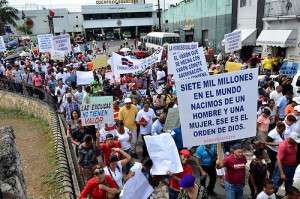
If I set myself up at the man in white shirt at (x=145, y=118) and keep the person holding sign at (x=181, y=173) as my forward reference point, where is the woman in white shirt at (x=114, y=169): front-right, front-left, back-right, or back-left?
front-right

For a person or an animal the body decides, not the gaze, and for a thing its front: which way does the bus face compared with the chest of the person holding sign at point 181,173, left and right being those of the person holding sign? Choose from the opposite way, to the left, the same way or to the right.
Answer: the same way

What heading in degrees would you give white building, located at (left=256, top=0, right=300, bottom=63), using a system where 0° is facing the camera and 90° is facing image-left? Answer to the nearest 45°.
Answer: approximately 45°

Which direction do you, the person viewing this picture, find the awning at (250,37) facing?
facing the viewer and to the left of the viewer

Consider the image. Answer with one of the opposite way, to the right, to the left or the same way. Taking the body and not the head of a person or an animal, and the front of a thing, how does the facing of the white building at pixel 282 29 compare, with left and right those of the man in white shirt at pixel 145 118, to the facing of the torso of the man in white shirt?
to the right

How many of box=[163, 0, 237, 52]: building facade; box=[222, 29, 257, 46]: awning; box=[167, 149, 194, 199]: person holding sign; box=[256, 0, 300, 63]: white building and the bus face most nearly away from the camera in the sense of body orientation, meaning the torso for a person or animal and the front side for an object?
0

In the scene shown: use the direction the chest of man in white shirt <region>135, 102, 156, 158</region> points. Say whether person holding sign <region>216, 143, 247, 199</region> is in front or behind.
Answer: in front

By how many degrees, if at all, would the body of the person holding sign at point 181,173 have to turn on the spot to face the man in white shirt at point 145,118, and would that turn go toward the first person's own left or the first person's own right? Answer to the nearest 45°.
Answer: approximately 135° to the first person's own right

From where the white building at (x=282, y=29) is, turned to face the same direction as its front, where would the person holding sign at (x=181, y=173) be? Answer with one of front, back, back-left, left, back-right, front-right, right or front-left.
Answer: front-left

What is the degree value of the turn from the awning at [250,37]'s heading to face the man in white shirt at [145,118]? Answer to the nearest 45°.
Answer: approximately 45° to its left

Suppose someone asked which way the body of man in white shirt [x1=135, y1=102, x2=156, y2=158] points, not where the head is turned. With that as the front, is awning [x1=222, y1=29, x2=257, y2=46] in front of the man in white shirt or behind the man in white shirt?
behind

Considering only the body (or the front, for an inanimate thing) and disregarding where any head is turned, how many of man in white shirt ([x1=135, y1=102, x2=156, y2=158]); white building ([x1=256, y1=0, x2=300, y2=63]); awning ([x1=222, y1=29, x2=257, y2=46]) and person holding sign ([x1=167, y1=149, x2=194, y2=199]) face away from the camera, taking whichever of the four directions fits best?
0

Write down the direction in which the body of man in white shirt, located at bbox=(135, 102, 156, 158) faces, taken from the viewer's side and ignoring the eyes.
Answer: toward the camera

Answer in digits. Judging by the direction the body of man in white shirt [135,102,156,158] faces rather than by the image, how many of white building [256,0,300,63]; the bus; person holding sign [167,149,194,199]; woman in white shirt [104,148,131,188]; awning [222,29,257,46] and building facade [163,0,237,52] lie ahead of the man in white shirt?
2
